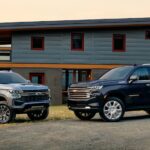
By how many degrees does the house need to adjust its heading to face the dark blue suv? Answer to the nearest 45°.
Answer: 0° — it already faces it

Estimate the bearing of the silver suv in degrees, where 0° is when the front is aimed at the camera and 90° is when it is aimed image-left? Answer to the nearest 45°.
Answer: approximately 315°

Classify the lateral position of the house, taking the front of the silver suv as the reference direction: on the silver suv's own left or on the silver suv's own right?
on the silver suv's own left

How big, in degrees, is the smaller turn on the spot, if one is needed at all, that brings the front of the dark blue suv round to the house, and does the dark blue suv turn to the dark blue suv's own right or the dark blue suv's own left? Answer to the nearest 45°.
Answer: approximately 135° to the dark blue suv's own right

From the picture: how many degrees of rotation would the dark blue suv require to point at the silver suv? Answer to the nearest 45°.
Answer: approximately 45° to its right

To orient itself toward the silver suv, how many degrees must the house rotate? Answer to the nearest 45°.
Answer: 0° — it already faces it

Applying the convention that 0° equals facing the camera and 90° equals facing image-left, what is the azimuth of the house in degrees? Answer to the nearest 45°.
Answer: approximately 0°
